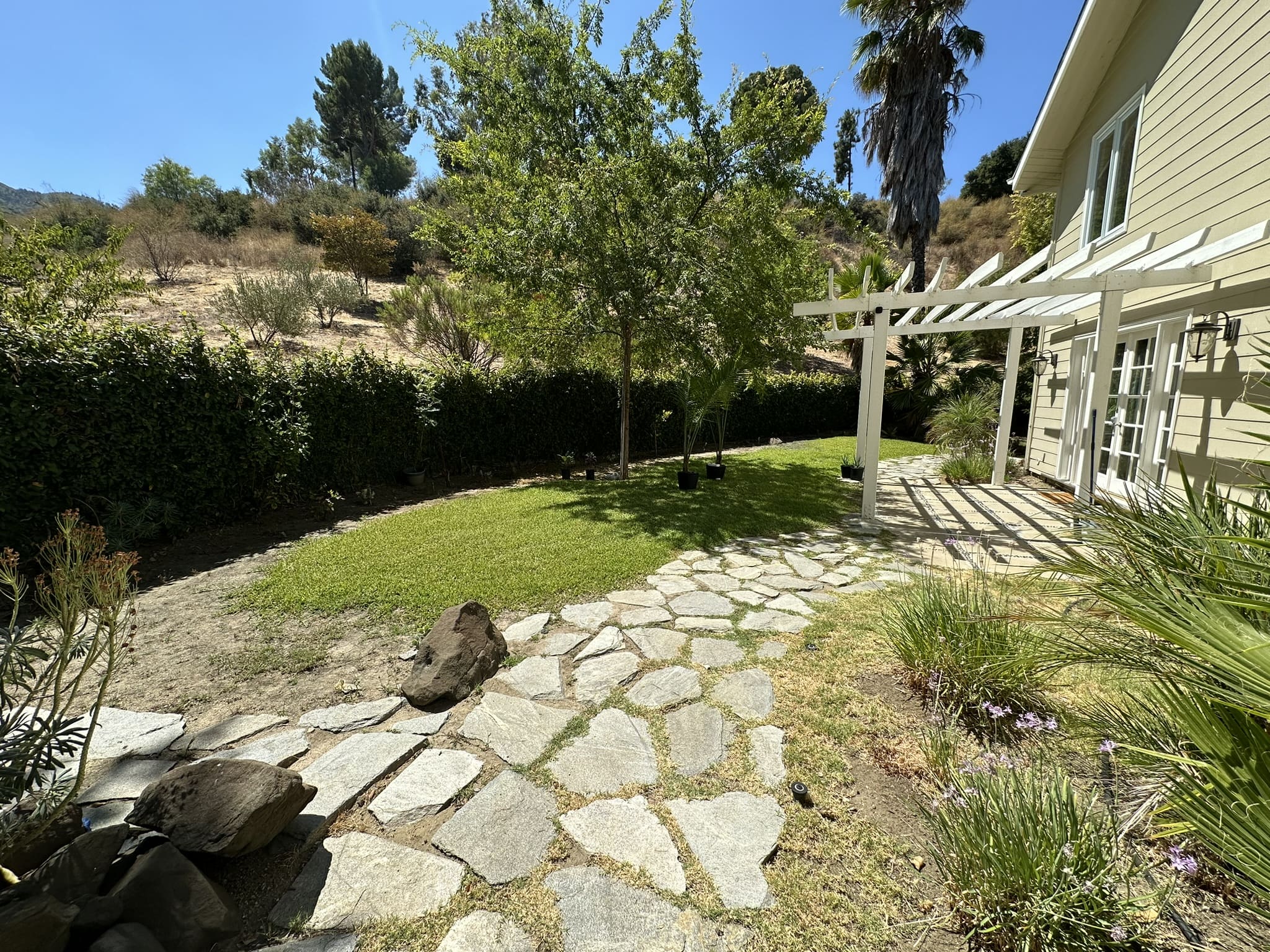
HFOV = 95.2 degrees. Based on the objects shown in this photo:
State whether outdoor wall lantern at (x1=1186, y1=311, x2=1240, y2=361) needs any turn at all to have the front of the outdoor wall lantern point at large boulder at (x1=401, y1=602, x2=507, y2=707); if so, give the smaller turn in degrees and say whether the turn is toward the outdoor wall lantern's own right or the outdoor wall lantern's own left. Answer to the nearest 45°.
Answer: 0° — it already faces it

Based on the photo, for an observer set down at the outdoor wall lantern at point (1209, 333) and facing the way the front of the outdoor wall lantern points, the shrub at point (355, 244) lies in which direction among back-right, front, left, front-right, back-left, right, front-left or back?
front-right

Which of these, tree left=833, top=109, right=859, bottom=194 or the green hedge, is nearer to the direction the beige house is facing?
the green hedge

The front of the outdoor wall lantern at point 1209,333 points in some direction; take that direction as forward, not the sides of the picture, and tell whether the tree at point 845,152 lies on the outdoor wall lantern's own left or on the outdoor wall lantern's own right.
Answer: on the outdoor wall lantern's own right

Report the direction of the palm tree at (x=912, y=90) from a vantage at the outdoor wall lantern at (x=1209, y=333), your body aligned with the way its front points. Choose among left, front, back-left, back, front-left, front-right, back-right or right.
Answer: right

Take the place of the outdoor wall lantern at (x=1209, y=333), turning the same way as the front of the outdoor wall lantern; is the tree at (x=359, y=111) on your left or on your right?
on your right

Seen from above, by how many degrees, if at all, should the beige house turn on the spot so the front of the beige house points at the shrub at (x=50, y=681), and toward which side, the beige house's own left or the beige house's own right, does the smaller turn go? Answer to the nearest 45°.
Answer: approximately 45° to the beige house's own left

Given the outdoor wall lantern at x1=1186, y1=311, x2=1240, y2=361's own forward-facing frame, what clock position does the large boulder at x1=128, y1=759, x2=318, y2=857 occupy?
The large boulder is roughly at 11 o'clock from the outdoor wall lantern.

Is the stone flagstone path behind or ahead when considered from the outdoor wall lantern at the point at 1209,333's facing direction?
ahead

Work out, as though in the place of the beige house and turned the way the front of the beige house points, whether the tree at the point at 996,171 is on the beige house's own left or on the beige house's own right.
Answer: on the beige house's own right

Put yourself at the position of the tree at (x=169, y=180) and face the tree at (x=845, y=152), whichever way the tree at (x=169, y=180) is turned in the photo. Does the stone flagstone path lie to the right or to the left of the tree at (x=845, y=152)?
right

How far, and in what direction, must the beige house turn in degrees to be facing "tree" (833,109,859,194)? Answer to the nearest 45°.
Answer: approximately 90° to its right

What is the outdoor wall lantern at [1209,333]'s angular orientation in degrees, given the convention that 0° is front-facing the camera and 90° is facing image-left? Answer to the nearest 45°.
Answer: approximately 45°
